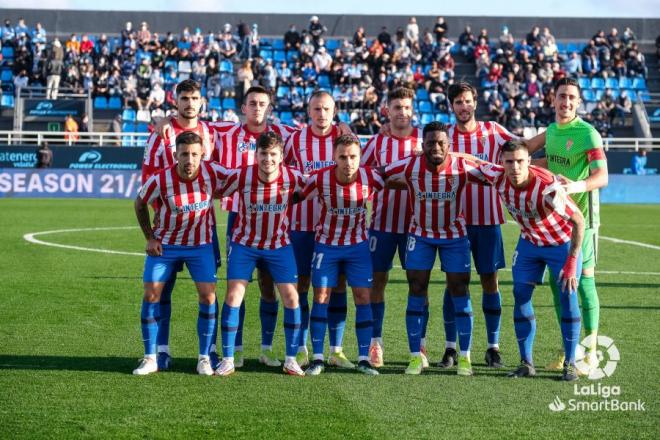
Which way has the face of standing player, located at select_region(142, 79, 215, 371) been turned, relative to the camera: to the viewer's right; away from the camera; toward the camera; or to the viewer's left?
toward the camera

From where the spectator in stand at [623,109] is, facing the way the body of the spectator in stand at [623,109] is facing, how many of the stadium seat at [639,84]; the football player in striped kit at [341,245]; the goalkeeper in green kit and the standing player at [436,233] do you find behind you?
1

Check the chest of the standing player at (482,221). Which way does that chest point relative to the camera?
toward the camera

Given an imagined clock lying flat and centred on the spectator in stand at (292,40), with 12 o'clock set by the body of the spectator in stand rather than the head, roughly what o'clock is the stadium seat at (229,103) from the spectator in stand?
The stadium seat is roughly at 1 o'clock from the spectator in stand.

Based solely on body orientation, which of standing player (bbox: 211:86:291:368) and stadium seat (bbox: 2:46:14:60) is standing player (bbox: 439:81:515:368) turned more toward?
the standing player

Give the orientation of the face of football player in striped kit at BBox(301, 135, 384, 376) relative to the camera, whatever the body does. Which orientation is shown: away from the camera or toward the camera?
toward the camera

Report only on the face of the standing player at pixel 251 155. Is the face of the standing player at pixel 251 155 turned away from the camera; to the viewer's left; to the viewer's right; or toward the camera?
toward the camera

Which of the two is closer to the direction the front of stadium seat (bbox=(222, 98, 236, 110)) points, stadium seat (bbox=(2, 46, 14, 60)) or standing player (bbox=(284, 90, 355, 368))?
the standing player

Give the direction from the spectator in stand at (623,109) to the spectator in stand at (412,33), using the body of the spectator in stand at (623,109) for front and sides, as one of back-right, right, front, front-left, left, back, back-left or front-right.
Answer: right

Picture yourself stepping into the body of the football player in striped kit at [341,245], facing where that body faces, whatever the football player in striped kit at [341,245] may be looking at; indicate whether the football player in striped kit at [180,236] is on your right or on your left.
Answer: on your right

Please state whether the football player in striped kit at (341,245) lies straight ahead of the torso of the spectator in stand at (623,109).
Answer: yes

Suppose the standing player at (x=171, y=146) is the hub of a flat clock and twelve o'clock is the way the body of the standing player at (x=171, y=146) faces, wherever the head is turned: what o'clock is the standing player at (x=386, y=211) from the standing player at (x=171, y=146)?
the standing player at (x=386, y=211) is roughly at 9 o'clock from the standing player at (x=171, y=146).

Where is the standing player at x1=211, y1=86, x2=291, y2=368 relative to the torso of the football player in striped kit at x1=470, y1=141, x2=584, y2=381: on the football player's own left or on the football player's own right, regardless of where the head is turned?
on the football player's own right

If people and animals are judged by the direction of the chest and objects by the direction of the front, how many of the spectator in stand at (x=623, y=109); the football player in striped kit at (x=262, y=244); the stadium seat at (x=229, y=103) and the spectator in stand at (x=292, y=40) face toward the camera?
4

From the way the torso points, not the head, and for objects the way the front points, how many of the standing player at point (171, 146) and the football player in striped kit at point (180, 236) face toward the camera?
2

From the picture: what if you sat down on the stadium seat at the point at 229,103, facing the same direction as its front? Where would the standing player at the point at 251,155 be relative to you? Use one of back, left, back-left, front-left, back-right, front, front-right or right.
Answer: front

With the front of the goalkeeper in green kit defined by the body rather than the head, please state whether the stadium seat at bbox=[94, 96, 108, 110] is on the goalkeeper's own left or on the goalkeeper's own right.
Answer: on the goalkeeper's own right

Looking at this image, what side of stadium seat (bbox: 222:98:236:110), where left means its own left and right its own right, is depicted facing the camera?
front

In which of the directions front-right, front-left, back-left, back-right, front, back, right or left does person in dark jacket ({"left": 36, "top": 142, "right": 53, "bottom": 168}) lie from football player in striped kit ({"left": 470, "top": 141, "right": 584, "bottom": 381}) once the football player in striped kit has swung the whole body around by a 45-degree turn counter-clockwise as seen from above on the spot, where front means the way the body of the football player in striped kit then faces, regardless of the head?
back

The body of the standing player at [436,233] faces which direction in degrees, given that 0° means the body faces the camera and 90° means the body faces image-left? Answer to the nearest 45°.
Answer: approximately 0°

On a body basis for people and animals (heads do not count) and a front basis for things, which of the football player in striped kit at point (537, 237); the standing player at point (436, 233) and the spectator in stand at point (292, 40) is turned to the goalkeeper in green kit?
the spectator in stand

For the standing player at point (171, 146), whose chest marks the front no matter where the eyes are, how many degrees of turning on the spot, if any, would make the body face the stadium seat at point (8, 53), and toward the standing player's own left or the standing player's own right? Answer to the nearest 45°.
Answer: approximately 180°
